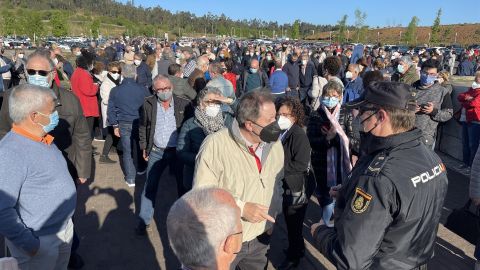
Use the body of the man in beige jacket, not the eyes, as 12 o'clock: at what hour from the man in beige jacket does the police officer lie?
The police officer is roughly at 12 o'clock from the man in beige jacket.

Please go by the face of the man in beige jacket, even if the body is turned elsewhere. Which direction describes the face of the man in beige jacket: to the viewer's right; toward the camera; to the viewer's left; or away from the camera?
to the viewer's right

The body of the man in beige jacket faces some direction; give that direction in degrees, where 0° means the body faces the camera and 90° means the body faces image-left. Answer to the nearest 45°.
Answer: approximately 315°

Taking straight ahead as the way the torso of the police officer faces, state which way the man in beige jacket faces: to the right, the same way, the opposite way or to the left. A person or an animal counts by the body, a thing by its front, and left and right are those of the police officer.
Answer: the opposite way

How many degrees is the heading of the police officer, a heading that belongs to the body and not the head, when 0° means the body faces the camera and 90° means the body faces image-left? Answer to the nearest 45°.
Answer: approximately 135°

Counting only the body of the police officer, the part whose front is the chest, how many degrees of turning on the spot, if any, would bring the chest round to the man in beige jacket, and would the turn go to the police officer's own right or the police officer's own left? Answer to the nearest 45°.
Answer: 0° — they already face them
